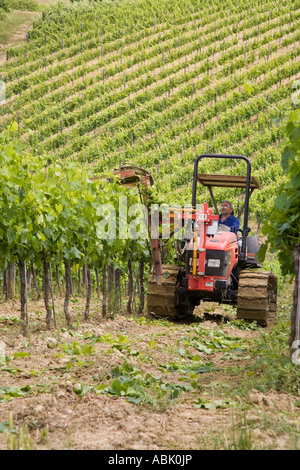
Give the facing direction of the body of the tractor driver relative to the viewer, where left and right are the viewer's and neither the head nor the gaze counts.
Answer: facing the viewer and to the left of the viewer
